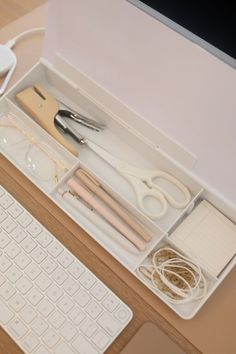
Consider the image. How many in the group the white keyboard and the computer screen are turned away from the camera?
0

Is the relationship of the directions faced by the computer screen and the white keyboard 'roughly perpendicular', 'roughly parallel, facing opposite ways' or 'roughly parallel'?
roughly parallel

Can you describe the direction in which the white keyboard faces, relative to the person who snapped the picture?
facing the viewer and to the left of the viewer
